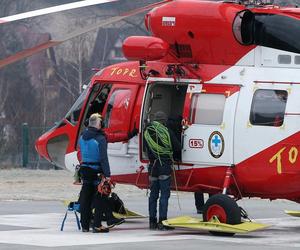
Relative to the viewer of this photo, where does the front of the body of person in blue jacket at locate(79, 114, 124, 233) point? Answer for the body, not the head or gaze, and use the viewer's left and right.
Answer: facing away from the viewer and to the right of the viewer

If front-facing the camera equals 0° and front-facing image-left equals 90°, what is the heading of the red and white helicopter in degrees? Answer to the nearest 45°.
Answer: approximately 90°

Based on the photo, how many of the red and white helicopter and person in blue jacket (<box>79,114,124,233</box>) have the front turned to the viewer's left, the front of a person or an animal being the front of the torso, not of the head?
1

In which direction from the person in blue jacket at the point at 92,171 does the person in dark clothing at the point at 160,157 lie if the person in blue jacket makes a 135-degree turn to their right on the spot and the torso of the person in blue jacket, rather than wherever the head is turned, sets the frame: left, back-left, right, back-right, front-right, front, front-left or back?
left

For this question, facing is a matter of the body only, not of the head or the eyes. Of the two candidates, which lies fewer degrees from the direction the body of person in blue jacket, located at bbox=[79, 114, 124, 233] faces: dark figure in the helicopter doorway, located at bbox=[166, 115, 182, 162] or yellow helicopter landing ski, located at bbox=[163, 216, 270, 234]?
the dark figure in the helicopter doorway

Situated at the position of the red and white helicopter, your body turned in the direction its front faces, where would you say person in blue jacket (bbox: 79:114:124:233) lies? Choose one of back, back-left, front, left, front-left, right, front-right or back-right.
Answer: front
